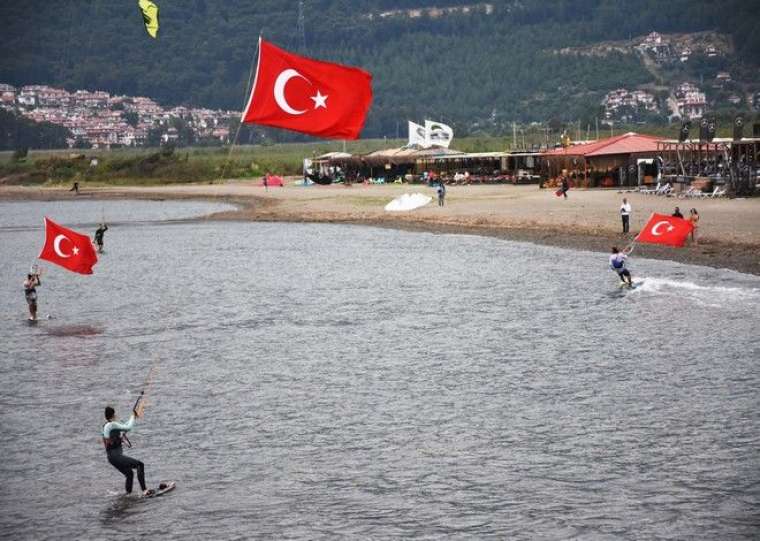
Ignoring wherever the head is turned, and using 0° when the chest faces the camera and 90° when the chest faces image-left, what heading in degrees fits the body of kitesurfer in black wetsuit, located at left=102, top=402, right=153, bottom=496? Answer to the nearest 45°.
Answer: approximately 225°

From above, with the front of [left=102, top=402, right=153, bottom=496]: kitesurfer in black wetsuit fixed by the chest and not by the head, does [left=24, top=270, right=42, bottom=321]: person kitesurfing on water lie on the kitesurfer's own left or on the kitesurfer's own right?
on the kitesurfer's own left

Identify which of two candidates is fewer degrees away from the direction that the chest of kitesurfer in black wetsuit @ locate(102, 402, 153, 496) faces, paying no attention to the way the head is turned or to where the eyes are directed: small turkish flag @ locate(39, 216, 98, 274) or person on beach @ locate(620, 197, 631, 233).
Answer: the person on beach

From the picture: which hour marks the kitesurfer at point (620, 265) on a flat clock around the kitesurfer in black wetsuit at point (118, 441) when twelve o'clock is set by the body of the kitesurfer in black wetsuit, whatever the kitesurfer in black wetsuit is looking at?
The kitesurfer is roughly at 12 o'clock from the kitesurfer in black wetsuit.

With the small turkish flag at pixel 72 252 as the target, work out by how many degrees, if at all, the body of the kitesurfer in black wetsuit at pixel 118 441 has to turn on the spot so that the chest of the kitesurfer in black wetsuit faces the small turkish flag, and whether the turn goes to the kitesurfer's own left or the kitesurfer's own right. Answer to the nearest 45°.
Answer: approximately 45° to the kitesurfer's own left

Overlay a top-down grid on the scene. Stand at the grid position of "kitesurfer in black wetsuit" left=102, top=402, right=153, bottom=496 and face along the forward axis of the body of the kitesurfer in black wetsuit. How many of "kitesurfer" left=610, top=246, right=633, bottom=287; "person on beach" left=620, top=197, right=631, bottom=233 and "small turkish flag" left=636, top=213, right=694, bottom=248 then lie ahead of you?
3

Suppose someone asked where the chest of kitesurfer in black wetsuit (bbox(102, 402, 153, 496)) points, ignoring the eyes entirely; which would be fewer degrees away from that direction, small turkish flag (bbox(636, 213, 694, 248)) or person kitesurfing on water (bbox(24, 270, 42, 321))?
the small turkish flag

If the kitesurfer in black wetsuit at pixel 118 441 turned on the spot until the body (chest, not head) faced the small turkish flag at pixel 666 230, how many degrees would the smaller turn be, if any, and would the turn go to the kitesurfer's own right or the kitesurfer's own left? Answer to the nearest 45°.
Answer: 0° — they already face it
